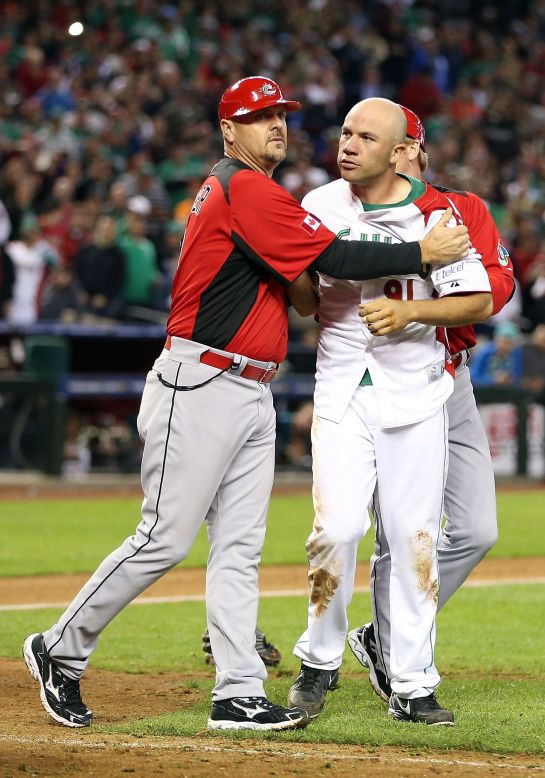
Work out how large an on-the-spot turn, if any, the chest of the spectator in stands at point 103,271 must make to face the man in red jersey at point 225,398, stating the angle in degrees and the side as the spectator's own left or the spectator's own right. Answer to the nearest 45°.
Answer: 0° — they already face them

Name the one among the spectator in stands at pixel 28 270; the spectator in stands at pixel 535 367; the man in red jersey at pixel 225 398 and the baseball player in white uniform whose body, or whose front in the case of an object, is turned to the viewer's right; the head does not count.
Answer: the man in red jersey

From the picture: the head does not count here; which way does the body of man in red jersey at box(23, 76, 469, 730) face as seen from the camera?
to the viewer's right

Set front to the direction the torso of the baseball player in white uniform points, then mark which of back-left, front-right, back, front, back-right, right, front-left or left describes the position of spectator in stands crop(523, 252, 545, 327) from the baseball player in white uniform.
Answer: back

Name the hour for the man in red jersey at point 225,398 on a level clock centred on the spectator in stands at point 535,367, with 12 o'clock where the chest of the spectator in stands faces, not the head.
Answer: The man in red jersey is roughly at 12 o'clock from the spectator in stands.

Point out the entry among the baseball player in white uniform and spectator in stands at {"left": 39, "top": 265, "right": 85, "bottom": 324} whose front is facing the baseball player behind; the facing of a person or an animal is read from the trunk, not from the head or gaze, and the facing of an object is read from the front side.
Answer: the spectator in stands

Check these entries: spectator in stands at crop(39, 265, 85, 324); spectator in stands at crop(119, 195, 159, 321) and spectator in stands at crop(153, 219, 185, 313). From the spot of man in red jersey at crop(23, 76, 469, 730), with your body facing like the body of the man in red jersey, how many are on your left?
3

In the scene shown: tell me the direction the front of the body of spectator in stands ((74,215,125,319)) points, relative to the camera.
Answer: toward the camera

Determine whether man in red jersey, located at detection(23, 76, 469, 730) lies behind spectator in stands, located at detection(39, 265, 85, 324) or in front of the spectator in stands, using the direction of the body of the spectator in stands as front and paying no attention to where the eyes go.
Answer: in front

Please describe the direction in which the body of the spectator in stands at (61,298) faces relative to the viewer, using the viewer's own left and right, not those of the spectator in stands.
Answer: facing the viewer

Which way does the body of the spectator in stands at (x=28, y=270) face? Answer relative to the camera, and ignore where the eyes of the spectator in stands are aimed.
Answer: toward the camera

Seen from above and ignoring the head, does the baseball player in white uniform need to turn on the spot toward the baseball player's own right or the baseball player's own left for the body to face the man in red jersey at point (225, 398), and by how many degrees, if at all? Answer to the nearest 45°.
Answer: approximately 90° to the baseball player's own right

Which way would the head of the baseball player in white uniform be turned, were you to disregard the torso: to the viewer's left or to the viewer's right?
to the viewer's left
